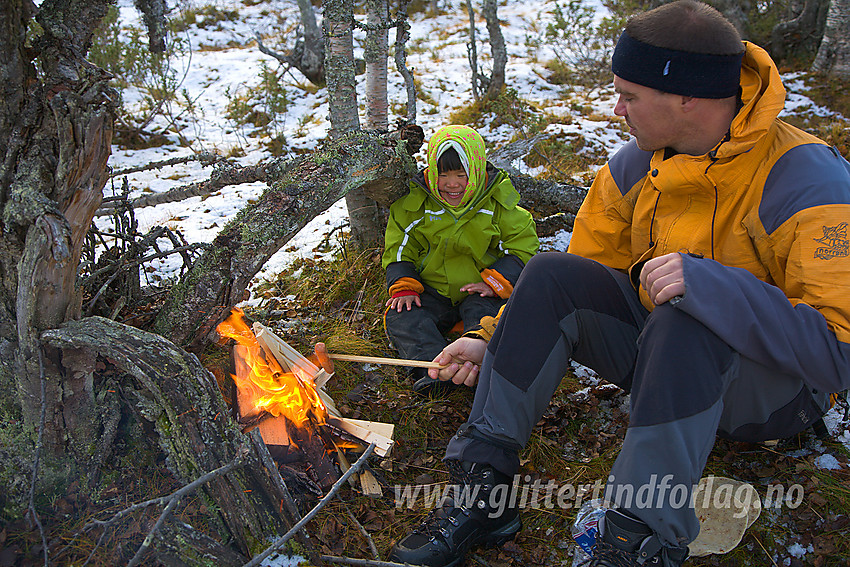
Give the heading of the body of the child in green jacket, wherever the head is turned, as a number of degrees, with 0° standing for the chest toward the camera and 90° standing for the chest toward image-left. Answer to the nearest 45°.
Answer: approximately 0°

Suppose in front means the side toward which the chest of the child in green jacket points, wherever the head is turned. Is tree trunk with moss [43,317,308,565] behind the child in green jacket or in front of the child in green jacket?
in front

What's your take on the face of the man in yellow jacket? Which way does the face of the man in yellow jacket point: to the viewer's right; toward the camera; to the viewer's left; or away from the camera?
to the viewer's left

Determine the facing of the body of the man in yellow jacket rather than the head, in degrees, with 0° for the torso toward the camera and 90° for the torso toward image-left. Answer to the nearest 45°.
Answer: approximately 45°

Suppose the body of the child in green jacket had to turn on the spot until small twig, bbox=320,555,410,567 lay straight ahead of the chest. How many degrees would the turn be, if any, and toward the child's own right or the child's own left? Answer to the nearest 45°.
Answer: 0° — they already face it
